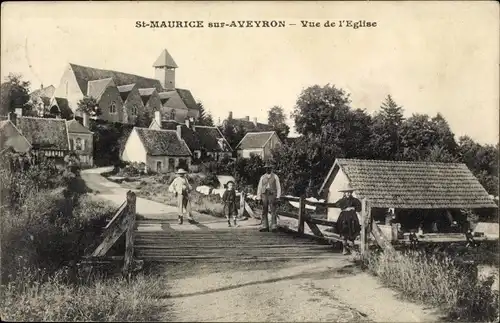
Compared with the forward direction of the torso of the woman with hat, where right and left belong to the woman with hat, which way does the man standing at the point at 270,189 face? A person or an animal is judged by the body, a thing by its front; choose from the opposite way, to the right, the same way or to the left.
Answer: the same way

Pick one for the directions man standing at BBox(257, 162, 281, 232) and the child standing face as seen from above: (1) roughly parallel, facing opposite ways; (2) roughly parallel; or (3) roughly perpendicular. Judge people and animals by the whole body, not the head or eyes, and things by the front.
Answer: roughly parallel

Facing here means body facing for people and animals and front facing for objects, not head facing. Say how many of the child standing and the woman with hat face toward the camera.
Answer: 2

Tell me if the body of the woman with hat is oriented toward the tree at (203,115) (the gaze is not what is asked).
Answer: no

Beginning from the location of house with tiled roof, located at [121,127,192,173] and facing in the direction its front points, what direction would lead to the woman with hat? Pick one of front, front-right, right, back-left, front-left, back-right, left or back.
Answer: front

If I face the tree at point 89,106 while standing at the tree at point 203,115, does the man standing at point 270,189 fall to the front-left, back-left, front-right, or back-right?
back-left

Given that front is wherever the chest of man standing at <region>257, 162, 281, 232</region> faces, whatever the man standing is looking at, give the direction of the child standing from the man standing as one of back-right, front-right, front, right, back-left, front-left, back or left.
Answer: back-right

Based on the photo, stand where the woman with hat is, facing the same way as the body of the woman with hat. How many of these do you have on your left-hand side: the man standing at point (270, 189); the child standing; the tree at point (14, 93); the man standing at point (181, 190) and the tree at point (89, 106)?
0

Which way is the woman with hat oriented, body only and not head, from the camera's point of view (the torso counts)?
toward the camera

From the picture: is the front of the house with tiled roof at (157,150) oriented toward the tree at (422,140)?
no

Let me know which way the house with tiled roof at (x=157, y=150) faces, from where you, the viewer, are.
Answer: facing the viewer and to the right of the viewer

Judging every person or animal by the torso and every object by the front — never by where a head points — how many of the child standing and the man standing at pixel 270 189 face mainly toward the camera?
2

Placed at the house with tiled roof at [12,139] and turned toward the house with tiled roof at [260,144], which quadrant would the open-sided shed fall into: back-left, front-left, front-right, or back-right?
front-right

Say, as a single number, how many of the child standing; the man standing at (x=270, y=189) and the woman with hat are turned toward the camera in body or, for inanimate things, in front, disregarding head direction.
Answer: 3

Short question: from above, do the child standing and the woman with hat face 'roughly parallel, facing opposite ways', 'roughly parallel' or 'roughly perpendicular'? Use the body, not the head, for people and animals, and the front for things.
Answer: roughly parallel

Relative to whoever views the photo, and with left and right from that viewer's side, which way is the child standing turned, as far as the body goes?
facing the viewer
